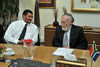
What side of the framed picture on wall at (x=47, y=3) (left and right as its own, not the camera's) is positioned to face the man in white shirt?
front

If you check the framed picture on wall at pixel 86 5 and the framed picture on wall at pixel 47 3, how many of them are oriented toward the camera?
2

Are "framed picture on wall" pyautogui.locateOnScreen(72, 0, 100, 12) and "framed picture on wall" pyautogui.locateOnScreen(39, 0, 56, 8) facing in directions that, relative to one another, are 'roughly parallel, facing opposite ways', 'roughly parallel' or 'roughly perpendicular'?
roughly parallel

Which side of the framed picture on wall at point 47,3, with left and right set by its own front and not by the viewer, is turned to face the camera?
front

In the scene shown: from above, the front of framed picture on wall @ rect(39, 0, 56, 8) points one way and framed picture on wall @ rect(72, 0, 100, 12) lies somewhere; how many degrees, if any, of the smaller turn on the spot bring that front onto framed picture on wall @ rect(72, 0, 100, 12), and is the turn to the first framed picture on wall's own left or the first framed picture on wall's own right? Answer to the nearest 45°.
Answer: approximately 90° to the first framed picture on wall's own left

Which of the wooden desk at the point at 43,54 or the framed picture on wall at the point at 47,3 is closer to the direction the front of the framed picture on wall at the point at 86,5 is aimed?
the wooden desk

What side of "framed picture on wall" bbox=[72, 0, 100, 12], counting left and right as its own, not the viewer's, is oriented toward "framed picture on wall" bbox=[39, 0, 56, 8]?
right

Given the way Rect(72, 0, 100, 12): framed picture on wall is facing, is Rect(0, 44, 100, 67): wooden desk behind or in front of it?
in front

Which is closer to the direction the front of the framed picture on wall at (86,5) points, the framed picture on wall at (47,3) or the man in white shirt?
the man in white shirt

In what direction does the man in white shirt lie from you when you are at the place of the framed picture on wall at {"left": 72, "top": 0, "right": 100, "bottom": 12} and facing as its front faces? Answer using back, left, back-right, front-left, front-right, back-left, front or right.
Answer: front-right

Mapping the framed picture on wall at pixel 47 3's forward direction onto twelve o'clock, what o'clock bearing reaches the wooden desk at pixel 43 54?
The wooden desk is roughly at 12 o'clock from the framed picture on wall.

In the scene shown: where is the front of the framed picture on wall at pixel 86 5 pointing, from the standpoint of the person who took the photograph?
facing the viewer

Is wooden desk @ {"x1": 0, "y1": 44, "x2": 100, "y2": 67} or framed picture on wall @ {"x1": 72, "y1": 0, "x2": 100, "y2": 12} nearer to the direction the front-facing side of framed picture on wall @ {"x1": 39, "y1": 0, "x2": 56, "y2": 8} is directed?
the wooden desk
